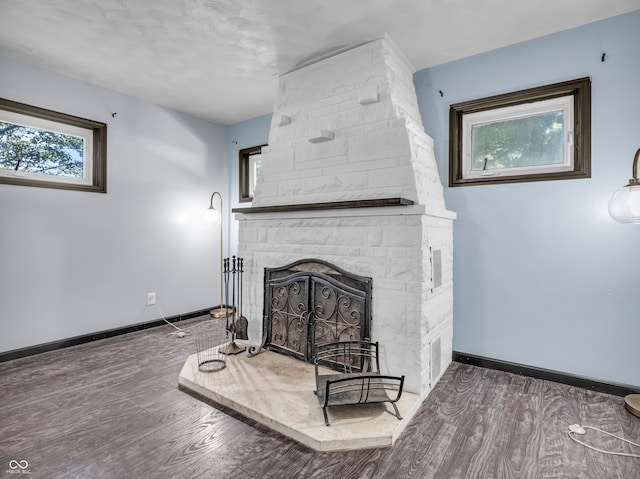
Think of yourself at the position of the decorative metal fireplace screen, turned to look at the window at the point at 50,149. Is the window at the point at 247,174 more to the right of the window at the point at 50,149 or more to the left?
right

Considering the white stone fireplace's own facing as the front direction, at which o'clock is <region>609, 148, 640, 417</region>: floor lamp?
The floor lamp is roughly at 8 o'clock from the white stone fireplace.

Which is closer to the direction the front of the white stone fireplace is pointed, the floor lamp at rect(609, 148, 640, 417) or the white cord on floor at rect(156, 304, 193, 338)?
the white cord on floor

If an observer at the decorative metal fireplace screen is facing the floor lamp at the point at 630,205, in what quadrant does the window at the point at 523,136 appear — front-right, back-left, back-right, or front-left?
front-left

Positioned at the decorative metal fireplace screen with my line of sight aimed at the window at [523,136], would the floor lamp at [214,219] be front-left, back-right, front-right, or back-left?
back-left

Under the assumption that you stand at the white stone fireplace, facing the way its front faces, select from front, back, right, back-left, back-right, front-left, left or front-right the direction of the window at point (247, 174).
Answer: right

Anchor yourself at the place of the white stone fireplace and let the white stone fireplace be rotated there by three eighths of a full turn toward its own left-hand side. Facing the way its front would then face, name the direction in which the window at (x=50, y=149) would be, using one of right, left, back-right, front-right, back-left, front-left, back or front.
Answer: back

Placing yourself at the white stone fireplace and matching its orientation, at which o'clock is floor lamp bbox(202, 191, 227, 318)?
The floor lamp is roughly at 3 o'clock from the white stone fireplace.

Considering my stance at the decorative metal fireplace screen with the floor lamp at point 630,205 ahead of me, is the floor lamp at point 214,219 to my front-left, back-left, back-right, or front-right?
back-left

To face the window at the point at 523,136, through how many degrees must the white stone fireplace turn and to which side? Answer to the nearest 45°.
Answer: approximately 135° to its left

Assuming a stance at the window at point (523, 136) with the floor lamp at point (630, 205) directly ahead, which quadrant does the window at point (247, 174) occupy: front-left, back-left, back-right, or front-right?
back-right
